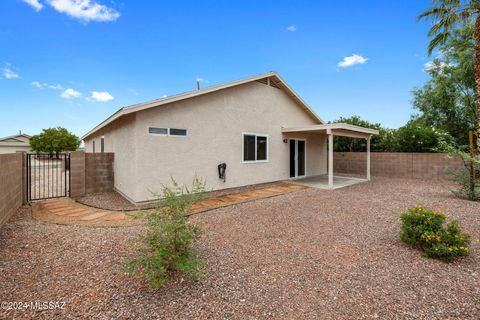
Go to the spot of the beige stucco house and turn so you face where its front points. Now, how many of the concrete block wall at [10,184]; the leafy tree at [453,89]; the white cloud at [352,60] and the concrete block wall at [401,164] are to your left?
1

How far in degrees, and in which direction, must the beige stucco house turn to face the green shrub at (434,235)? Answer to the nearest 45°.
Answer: approximately 180°

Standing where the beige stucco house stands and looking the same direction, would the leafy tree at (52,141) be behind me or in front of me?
in front

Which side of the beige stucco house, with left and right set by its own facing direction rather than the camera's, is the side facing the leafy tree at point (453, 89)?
right

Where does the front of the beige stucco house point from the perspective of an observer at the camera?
facing away from the viewer and to the left of the viewer

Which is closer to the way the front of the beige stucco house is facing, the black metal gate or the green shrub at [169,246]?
the black metal gate
